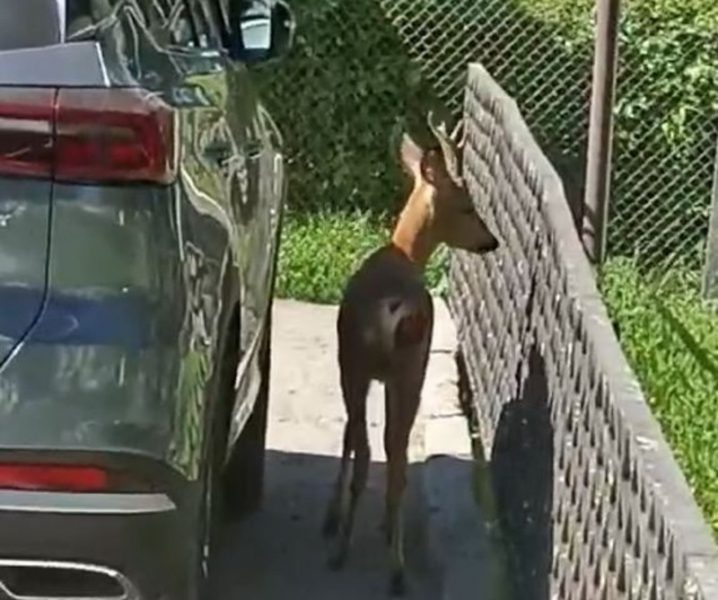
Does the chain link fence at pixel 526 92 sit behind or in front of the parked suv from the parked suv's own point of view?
in front

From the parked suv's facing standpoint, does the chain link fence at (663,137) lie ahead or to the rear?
ahead

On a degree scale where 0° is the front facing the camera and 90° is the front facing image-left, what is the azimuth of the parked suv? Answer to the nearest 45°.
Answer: approximately 180°

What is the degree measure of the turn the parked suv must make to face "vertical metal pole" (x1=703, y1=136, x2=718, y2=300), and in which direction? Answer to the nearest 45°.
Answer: approximately 45° to its right
